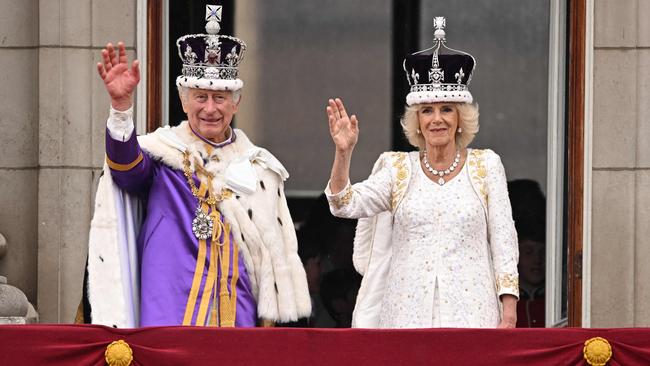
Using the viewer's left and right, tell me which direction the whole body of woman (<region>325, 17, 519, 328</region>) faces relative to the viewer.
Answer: facing the viewer

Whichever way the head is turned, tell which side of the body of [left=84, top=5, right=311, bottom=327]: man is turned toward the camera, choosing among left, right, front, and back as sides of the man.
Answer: front

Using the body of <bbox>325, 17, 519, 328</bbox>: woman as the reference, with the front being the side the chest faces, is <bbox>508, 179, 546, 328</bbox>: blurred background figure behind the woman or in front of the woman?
behind

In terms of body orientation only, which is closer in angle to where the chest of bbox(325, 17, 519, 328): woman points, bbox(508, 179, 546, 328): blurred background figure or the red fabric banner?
the red fabric banner

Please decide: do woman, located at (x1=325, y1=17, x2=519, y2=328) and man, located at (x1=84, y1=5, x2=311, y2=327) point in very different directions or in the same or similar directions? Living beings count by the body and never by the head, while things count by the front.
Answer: same or similar directions

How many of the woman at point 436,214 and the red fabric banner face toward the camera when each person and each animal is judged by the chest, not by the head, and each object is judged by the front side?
2

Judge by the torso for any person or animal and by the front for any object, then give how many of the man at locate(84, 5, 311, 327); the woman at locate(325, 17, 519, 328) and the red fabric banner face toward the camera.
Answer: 3

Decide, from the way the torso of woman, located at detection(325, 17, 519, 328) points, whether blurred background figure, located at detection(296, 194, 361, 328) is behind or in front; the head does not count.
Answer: behind

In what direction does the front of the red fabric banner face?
toward the camera

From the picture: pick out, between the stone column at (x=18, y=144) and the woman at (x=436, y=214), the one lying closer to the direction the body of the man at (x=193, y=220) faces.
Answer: the woman

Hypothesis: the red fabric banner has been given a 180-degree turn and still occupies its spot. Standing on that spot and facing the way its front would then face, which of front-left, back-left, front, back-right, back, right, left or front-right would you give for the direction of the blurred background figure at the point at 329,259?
front
